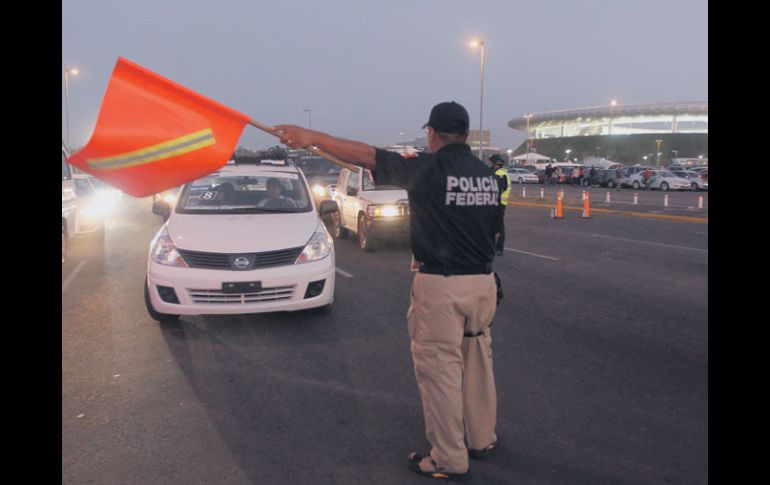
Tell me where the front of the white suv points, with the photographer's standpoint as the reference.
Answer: facing the viewer and to the right of the viewer

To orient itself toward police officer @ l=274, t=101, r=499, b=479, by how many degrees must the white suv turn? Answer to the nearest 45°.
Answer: approximately 45° to its right

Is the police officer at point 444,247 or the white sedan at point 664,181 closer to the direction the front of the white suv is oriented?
the police officer

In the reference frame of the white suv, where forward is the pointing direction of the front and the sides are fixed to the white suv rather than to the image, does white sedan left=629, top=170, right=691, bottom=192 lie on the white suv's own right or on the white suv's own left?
on the white suv's own left

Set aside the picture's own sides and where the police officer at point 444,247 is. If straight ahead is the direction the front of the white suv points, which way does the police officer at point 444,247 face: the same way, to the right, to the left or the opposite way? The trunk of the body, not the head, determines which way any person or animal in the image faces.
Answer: the opposite way

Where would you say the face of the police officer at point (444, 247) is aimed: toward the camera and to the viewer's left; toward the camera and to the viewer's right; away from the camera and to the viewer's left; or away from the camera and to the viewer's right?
away from the camera and to the viewer's left

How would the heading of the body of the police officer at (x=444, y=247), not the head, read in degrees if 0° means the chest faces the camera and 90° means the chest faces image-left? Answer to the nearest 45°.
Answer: approximately 135°

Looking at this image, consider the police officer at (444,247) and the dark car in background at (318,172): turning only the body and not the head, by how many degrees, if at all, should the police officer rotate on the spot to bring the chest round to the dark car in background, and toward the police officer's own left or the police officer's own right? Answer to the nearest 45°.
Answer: approximately 45° to the police officer's own right

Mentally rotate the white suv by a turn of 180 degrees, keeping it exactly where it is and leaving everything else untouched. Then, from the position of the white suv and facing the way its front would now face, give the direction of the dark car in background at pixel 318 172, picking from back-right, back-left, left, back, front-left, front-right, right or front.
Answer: front-right

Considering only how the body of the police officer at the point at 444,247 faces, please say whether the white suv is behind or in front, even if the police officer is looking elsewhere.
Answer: in front
